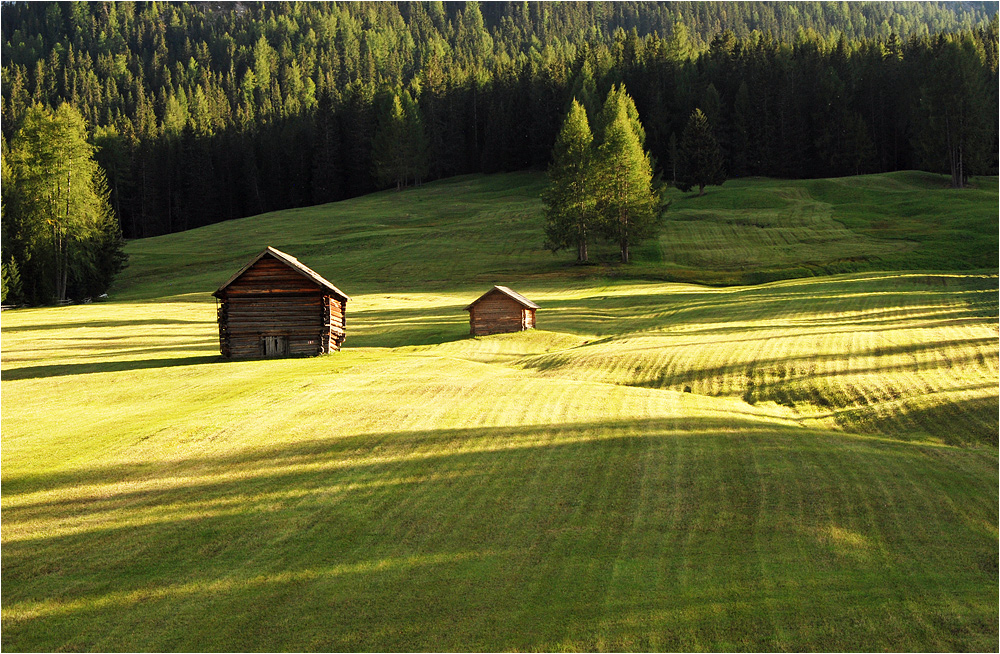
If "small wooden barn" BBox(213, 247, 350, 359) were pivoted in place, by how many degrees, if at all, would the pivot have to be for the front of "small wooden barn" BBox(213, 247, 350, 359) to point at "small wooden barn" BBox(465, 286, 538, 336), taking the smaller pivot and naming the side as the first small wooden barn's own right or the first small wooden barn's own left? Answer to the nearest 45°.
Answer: approximately 180°

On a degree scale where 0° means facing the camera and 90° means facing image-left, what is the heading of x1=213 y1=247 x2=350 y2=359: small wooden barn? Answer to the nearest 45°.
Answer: approximately 0°
